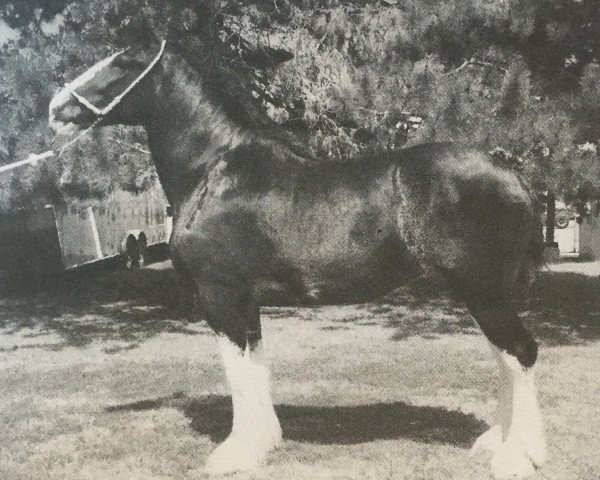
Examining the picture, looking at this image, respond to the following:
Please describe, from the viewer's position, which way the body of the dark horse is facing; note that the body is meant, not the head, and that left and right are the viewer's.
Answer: facing to the left of the viewer

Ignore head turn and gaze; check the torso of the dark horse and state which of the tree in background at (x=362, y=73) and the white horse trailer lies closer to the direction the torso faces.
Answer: the white horse trailer

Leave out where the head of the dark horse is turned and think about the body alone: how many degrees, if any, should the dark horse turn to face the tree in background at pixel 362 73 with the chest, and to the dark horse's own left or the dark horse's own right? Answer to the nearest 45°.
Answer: approximately 90° to the dark horse's own right

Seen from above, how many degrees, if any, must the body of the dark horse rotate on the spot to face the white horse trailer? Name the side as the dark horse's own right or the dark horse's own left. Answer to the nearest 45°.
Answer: approximately 45° to the dark horse's own right
